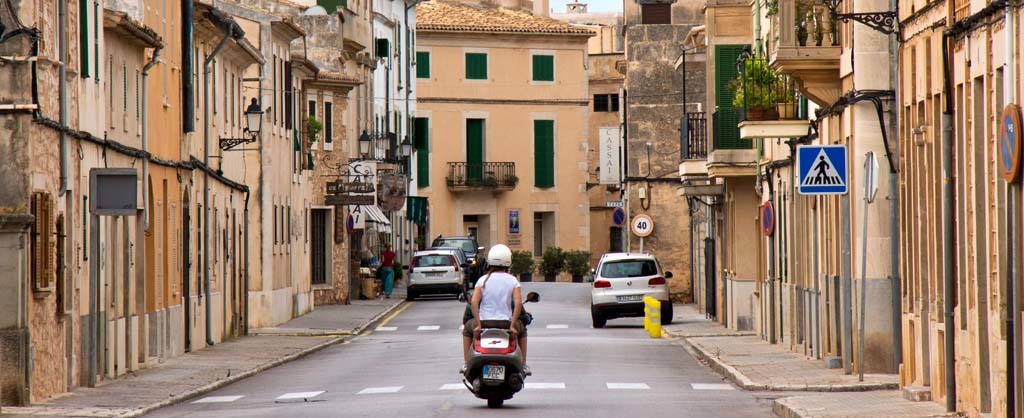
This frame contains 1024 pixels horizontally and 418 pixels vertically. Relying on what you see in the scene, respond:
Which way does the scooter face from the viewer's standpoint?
away from the camera

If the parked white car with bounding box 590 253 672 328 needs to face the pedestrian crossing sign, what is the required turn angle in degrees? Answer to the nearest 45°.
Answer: approximately 180°

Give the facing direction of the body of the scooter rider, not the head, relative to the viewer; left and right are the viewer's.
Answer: facing away from the viewer

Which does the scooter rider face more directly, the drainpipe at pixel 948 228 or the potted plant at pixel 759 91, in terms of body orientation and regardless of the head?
the potted plant

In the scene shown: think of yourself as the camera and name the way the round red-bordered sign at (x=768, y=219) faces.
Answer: facing to the left of the viewer

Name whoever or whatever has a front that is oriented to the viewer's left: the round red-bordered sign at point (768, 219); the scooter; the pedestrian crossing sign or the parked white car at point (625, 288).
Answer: the round red-bordered sign

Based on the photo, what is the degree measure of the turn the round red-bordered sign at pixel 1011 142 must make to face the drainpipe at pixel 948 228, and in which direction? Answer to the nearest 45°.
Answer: approximately 90° to its right

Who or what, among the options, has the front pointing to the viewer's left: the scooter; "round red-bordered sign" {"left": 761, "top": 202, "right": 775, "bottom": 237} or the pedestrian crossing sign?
the round red-bordered sign

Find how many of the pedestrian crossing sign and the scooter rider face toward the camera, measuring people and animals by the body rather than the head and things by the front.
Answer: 1

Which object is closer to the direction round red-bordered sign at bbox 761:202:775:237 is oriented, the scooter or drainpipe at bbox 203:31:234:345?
the drainpipe

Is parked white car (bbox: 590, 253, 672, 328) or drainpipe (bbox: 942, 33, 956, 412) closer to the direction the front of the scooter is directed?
the parked white car

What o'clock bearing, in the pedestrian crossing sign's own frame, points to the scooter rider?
The scooter rider is roughly at 2 o'clock from the pedestrian crossing sign.
